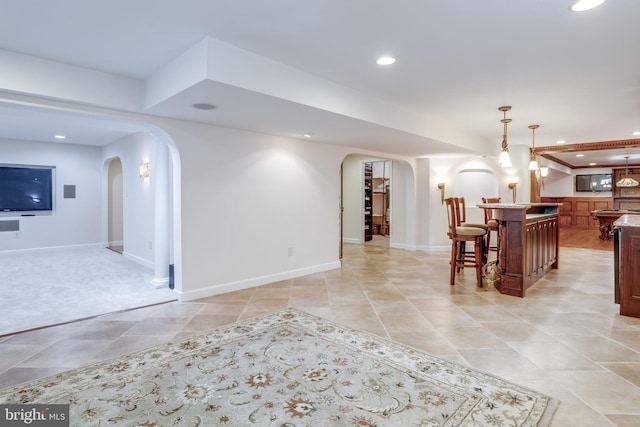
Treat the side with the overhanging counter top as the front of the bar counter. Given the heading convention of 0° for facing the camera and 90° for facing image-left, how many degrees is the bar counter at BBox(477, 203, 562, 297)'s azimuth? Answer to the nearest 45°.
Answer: approximately 135°

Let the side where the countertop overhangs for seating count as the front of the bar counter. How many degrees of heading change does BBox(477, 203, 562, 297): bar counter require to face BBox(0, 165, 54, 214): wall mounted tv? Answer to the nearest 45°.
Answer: approximately 45° to its left

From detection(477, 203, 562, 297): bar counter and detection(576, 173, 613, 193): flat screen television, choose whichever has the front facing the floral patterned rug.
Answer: the flat screen television

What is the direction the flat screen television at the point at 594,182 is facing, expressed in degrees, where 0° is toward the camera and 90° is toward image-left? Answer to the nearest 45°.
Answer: approximately 0°

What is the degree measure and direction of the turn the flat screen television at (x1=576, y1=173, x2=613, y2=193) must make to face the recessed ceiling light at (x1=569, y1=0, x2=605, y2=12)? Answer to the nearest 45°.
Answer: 0° — it already faces it

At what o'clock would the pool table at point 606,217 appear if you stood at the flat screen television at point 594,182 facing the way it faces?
The pool table is roughly at 12 o'clock from the flat screen television.

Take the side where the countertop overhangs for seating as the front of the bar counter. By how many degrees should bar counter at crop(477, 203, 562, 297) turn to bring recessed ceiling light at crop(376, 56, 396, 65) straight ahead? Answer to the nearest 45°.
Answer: approximately 90° to its left

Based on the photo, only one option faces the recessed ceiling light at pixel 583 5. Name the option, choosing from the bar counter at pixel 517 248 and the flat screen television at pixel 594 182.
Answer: the flat screen television

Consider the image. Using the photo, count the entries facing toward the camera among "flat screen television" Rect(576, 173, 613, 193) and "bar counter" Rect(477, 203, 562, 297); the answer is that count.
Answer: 1

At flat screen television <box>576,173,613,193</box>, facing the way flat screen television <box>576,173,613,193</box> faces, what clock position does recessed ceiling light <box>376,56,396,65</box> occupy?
The recessed ceiling light is roughly at 12 o'clock from the flat screen television.

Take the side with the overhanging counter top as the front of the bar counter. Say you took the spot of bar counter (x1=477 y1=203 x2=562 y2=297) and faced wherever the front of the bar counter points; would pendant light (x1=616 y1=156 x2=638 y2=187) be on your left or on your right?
on your right

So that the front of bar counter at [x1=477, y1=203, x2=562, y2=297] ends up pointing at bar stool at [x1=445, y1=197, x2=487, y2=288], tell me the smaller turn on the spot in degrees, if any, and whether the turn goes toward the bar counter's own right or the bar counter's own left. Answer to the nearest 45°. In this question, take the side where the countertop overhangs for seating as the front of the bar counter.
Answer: approximately 45° to the bar counter's own left
